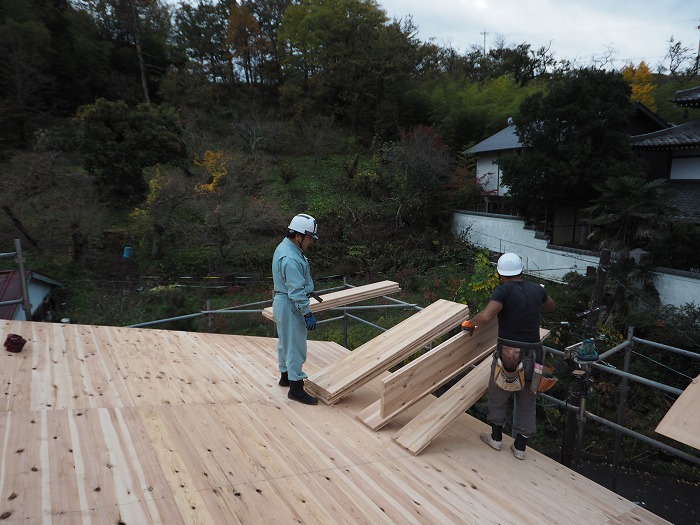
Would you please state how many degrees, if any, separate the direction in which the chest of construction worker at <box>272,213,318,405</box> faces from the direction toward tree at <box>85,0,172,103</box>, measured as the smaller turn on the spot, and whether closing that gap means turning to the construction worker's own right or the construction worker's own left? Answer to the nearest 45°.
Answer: approximately 90° to the construction worker's own left

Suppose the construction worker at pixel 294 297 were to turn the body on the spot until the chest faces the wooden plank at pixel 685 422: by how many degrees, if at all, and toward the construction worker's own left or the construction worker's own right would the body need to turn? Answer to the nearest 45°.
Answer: approximately 45° to the construction worker's own right

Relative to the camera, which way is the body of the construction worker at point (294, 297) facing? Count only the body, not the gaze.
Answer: to the viewer's right

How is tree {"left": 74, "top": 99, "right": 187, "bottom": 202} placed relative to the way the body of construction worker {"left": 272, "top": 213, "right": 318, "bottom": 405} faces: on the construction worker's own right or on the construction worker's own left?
on the construction worker's own left

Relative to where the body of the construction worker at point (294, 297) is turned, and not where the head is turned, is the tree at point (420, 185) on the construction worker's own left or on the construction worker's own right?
on the construction worker's own left

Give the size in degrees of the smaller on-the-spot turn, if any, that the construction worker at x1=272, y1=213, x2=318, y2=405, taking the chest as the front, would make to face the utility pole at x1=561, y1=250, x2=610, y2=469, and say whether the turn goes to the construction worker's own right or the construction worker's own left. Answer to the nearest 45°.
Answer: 0° — they already face it

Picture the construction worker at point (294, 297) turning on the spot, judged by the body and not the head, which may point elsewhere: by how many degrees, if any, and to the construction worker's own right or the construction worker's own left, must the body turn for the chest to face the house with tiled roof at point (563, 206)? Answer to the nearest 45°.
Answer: approximately 45° to the construction worker's own left

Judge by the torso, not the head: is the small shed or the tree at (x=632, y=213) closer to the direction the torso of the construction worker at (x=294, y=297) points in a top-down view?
the tree

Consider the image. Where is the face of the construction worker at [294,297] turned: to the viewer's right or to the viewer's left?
to the viewer's right

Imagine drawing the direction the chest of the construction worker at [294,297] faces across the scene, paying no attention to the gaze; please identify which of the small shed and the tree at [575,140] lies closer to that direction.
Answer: the tree

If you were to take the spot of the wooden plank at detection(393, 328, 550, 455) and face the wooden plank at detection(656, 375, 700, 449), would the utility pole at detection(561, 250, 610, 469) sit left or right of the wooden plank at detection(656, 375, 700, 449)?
left
